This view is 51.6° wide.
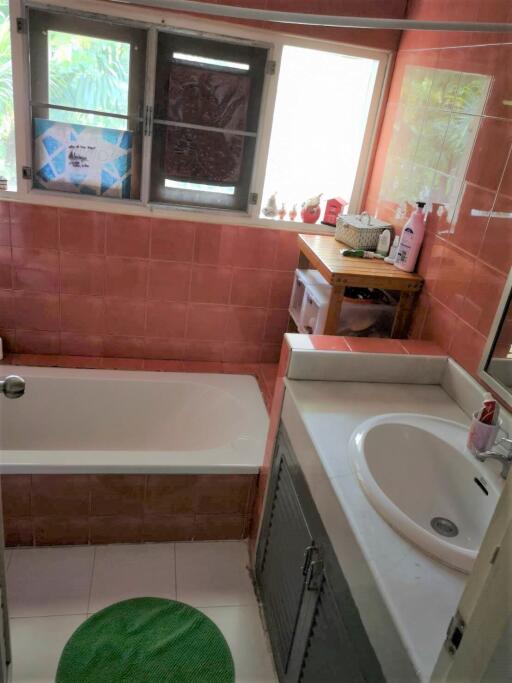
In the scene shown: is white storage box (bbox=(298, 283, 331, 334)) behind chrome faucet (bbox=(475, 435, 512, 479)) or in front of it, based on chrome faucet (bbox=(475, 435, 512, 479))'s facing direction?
in front

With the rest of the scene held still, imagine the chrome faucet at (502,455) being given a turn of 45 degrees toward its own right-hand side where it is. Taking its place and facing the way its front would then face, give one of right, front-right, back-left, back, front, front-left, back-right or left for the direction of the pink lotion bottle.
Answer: front

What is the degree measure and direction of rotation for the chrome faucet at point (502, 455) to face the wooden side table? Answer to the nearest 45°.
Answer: approximately 45° to its right

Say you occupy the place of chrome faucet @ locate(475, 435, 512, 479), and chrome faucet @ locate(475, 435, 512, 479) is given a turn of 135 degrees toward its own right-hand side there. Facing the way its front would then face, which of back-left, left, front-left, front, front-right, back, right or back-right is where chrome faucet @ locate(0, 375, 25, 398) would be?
left

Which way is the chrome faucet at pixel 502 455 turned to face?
to the viewer's left

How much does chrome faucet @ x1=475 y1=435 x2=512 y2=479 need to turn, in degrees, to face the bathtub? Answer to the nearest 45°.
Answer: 0° — it already faces it

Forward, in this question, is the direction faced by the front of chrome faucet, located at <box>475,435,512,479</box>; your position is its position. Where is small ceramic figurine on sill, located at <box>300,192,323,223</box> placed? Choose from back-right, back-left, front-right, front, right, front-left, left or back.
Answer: front-right

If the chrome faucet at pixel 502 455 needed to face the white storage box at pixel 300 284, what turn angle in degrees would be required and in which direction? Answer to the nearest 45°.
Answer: approximately 45° to its right

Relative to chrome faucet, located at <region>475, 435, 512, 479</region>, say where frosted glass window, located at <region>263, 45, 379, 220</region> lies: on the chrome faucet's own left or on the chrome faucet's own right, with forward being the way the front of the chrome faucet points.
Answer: on the chrome faucet's own right

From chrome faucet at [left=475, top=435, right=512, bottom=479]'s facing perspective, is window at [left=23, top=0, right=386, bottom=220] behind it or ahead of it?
ahead

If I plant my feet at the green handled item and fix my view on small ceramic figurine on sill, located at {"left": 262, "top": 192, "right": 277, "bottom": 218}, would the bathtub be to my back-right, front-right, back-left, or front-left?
front-left

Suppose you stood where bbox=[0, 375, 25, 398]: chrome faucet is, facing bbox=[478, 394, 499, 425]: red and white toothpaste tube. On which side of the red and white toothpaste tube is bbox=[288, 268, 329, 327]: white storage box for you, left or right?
left

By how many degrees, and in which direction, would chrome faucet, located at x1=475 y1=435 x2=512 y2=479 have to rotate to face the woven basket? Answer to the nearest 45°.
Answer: approximately 45° to its right
